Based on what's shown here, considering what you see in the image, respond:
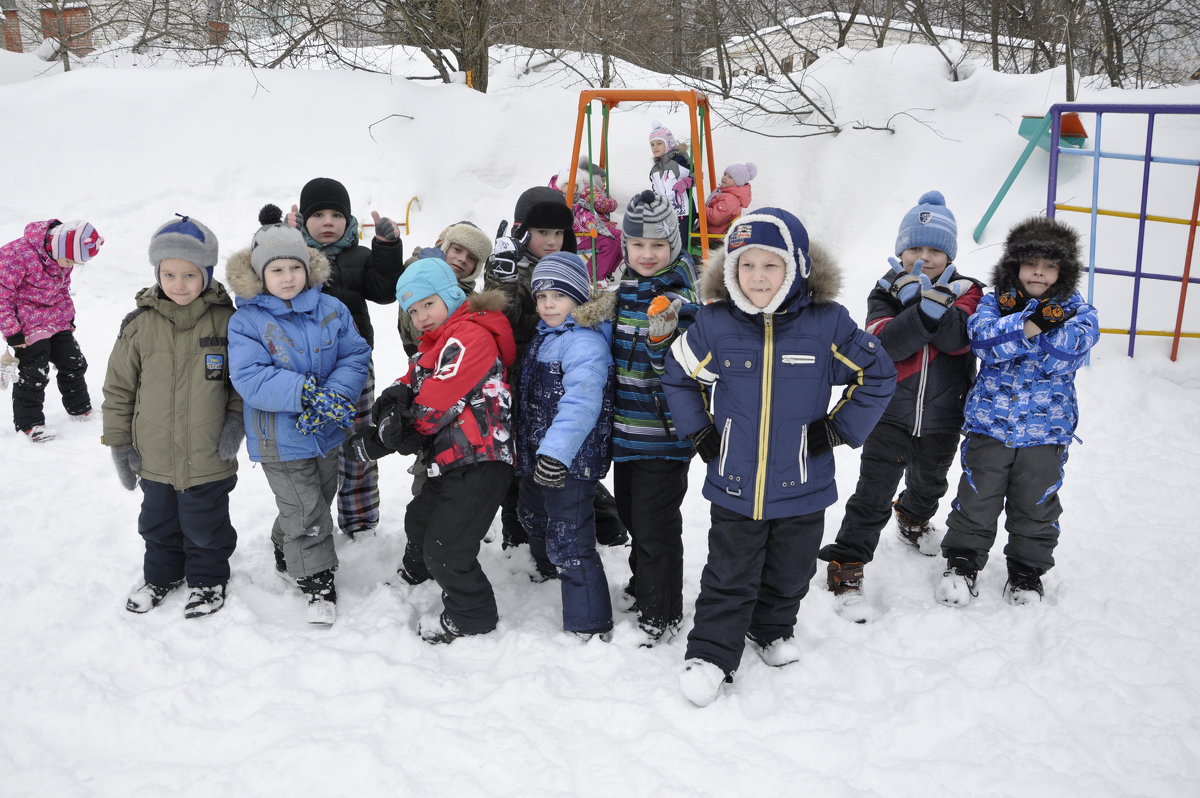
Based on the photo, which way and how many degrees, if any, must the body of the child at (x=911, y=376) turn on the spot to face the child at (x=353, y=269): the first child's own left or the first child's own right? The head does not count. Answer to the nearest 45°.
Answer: approximately 90° to the first child's own right

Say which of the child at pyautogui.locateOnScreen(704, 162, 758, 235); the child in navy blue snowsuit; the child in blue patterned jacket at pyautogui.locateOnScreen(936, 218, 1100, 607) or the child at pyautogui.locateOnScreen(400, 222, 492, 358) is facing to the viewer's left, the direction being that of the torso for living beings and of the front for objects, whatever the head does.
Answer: the child at pyautogui.locateOnScreen(704, 162, 758, 235)

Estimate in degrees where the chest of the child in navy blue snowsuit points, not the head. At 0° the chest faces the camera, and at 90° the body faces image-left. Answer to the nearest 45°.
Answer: approximately 0°

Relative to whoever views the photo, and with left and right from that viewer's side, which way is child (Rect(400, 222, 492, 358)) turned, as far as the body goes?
facing the viewer

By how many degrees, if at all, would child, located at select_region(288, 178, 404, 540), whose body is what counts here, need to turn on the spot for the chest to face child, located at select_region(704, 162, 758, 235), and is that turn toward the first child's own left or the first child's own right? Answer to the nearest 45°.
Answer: approximately 135° to the first child's own left

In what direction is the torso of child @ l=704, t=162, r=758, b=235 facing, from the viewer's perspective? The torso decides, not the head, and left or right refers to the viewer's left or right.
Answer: facing to the left of the viewer

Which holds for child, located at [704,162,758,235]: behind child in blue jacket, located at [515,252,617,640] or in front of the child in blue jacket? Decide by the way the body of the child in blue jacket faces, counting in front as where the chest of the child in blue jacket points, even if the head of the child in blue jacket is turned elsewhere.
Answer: behind

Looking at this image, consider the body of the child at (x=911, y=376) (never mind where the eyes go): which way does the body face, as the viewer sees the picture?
toward the camera

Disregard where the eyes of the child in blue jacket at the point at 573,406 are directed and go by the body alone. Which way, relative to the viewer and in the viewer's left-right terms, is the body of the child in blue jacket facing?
facing the viewer and to the left of the viewer

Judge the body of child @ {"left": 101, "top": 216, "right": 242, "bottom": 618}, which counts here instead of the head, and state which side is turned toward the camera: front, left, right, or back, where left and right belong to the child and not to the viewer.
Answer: front

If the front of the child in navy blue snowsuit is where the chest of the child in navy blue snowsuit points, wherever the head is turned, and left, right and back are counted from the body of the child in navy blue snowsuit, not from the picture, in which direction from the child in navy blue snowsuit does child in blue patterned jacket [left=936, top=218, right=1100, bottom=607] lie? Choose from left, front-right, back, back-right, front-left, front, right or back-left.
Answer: back-left
